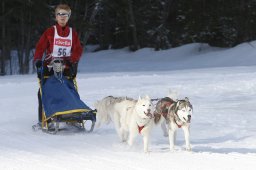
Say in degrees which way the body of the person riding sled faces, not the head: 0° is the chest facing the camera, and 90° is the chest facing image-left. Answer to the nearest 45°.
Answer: approximately 0°

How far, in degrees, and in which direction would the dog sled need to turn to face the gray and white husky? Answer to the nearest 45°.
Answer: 0° — it already faces it

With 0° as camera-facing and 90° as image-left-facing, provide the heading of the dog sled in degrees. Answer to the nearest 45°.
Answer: approximately 315°

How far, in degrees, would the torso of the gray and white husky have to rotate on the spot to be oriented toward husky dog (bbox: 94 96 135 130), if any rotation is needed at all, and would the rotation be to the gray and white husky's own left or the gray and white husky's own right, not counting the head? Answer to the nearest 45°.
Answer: approximately 180°

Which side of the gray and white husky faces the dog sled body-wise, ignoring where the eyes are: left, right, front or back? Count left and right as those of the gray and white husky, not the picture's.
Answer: back

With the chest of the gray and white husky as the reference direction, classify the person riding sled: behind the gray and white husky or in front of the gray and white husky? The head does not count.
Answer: behind

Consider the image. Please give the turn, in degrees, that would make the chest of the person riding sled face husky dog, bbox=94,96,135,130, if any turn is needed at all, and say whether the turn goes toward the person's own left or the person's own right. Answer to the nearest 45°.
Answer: approximately 45° to the person's own left

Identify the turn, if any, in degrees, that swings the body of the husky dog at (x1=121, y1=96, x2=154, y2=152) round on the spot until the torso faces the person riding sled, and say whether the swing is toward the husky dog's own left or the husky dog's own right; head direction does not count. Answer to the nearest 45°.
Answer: approximately 180°

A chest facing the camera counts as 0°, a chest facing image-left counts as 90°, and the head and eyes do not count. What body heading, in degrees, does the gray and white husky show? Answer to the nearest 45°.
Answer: approximately 315°
